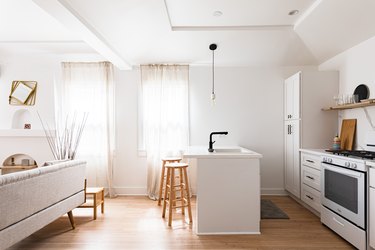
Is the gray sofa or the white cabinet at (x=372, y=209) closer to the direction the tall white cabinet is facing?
the gray sofa

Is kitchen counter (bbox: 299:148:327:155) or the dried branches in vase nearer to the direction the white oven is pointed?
the dried branches in vase

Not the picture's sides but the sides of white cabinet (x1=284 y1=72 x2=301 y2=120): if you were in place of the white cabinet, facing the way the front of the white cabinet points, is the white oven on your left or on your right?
on your left

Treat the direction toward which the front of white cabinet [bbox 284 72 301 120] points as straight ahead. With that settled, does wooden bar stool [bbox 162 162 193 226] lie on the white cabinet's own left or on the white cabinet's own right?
on the white cabinet's own left

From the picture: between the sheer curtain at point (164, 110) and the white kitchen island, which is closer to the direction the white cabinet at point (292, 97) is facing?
the sheer curtain

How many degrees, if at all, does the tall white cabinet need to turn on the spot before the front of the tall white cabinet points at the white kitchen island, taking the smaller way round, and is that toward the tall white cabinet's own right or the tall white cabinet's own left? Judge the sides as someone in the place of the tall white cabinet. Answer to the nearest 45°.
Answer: approximately 45° to the tall white cabinet's own left

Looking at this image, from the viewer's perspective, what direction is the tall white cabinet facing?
to the viewer's left

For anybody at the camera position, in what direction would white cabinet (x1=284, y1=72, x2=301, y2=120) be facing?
facing to the left of the viewer
